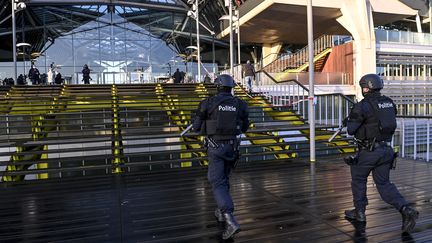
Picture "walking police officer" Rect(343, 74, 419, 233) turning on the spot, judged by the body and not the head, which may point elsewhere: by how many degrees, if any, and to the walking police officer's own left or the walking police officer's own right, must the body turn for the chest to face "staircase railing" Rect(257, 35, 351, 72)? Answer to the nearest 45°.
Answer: approximately 45° to the walking police officer's own right

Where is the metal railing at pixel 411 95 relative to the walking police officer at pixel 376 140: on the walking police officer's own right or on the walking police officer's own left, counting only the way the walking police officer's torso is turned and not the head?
on the walking police officer's own right

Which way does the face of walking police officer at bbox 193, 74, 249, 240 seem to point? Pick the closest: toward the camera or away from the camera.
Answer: away from the camera

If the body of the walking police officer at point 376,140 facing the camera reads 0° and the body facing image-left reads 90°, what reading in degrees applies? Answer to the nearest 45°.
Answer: approximately 135°

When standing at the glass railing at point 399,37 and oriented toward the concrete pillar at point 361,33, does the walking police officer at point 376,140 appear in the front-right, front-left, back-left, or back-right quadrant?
front-left

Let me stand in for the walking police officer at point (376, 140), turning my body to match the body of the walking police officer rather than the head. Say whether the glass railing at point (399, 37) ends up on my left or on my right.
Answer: on my right

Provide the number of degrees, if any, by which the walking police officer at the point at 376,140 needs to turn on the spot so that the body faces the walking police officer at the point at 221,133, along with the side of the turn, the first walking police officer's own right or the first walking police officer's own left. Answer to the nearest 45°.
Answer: approximately 45° to the first walking police officer's own left

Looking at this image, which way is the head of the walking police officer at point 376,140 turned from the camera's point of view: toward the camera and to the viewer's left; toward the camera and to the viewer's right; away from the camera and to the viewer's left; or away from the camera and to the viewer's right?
away from the camera and to the viewer's left

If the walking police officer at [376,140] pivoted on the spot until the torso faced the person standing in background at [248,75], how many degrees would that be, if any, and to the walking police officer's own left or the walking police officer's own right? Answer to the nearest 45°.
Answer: approximately 45° to the walking police officer's own right

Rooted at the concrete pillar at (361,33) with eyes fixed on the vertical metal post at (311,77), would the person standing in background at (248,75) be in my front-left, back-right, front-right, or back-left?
front-right

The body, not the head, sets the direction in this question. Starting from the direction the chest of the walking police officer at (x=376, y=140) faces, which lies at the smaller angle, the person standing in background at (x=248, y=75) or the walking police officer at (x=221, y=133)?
the person standing in background
